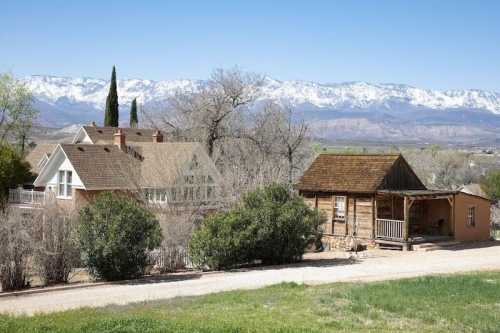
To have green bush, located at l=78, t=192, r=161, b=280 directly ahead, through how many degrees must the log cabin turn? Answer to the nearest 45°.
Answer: approximately 90° to its right

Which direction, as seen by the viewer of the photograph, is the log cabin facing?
facing the viewer and to the right of the viewer

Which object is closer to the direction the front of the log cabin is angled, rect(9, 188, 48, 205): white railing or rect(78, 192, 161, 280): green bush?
the green bush

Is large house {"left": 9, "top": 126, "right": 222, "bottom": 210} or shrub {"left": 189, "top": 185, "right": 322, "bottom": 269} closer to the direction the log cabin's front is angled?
the shrub

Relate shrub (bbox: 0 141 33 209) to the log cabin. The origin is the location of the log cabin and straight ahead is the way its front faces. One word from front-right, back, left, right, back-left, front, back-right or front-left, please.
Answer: back-right

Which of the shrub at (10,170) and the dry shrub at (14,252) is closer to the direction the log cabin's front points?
the dry shrub

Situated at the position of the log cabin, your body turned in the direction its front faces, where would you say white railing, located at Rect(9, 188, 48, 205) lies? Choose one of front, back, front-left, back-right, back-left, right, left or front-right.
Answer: back-right

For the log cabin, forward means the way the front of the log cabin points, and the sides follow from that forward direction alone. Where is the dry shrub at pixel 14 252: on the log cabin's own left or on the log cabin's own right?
on the log cabin's own right

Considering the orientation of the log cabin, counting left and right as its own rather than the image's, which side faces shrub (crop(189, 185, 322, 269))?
right

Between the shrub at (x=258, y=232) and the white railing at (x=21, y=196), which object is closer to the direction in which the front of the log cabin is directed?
the shrub

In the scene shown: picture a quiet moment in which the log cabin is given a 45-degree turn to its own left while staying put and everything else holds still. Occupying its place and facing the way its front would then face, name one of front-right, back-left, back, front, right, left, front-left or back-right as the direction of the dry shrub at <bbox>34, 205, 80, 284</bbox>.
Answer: back-right
